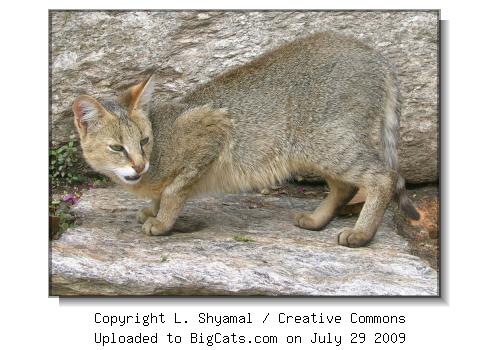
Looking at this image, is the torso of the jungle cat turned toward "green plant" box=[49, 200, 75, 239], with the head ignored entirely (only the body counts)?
yes

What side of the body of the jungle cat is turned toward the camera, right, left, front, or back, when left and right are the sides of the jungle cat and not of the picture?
left

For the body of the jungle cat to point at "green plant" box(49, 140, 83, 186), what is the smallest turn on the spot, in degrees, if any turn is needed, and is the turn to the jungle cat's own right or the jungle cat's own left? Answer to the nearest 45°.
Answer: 0° — it already faces it
